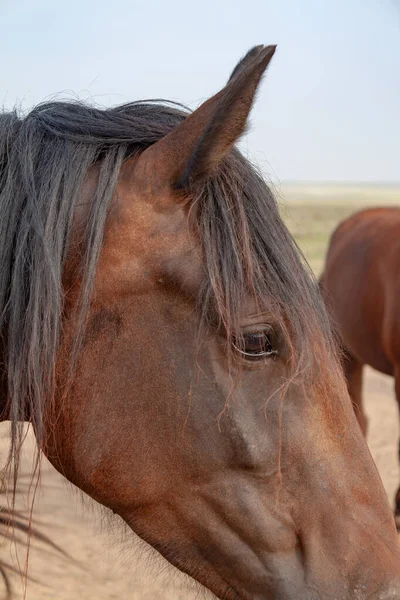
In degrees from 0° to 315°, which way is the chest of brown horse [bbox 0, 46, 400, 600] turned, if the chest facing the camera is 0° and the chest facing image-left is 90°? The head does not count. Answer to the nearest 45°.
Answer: approximately 270°

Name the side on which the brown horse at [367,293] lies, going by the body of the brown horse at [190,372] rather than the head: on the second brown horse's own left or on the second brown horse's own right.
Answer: on the second brown horse's own left

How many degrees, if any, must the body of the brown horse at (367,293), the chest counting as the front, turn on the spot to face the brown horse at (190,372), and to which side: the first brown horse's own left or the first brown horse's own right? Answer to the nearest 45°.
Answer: approximately 90° to the first brown horse's own right

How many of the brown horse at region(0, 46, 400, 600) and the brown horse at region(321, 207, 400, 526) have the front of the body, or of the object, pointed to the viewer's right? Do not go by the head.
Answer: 2

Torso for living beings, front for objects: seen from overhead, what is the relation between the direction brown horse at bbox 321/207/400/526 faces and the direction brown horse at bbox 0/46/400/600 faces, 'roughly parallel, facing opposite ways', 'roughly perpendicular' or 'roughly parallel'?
roughly parallel

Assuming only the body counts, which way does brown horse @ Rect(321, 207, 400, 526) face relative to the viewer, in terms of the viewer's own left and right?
facing to the right of the viewer
